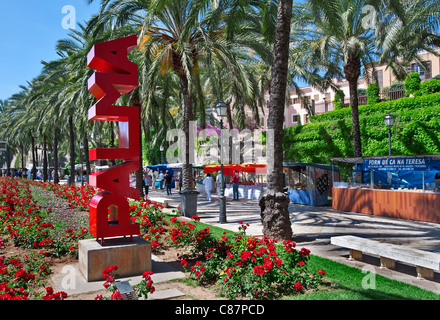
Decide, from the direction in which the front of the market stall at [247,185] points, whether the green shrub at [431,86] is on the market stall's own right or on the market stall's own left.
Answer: on the market stall's own left

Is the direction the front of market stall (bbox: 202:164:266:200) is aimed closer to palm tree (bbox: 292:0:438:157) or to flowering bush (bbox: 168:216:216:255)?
the flowering bush

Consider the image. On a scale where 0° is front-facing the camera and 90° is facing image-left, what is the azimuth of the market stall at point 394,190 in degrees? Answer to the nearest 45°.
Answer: approximately 45°

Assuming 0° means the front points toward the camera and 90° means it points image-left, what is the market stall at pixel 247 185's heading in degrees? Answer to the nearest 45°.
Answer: approximately 45°

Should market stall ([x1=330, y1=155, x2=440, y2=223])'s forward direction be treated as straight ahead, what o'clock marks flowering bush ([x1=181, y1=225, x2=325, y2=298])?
The flowering bush is roughly at 11 o'clock from the market stall.
